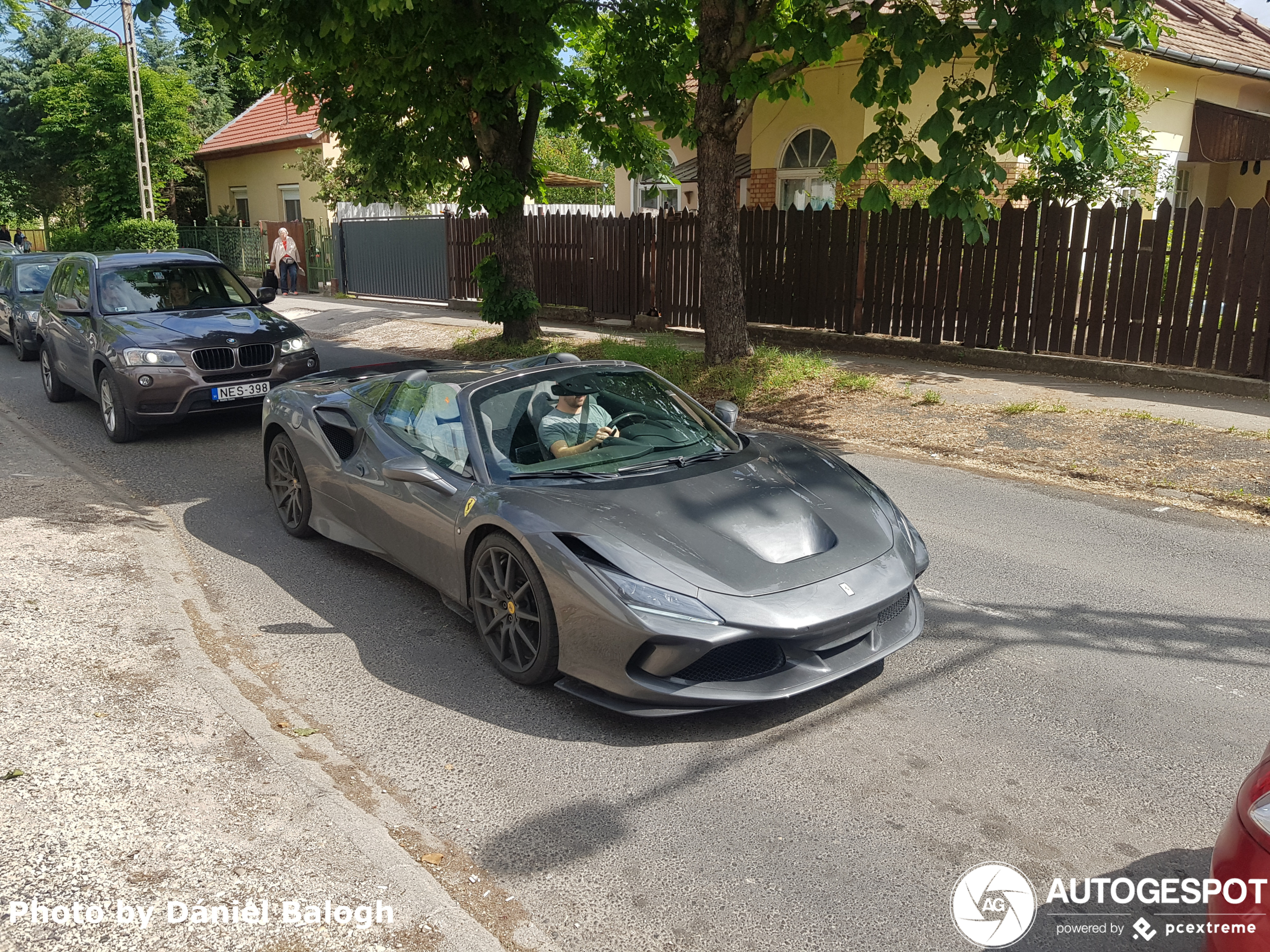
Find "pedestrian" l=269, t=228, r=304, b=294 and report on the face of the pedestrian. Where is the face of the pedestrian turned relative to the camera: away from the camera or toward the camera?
toward the camera

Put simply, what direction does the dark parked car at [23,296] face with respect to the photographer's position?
facing the viewer and to the right of the viewer

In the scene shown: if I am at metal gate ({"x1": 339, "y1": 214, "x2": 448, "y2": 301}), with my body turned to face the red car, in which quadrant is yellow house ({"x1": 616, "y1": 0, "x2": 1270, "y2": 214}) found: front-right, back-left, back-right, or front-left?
front-left

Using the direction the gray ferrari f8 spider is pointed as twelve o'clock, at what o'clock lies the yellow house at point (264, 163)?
The yellow house is roughly at 7 o'clock from the gray ferrari f8 spider.

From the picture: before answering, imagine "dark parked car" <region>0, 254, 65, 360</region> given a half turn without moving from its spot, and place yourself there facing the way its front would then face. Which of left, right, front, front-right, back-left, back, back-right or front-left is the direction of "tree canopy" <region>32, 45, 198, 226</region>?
front-right

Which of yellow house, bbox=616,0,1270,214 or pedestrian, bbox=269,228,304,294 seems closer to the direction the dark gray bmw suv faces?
the yellow house

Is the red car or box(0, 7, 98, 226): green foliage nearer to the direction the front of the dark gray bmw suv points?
the red car

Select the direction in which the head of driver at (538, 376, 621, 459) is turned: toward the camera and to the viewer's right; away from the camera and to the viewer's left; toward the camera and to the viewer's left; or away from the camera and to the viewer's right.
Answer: toward the camera and to the viewer's right

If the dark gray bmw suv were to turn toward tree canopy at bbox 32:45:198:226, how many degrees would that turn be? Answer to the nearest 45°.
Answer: approximately 135° to its left

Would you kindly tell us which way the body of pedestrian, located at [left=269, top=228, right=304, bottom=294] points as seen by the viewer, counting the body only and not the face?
toward the camera

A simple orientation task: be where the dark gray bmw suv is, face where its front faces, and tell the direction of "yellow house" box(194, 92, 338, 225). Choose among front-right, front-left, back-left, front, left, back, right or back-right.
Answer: back-left

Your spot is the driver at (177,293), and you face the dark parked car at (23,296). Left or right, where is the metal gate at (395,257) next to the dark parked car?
right

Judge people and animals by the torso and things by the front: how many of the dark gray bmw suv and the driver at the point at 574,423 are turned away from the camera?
0

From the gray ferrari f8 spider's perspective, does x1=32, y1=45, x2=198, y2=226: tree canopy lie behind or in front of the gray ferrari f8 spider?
behind
